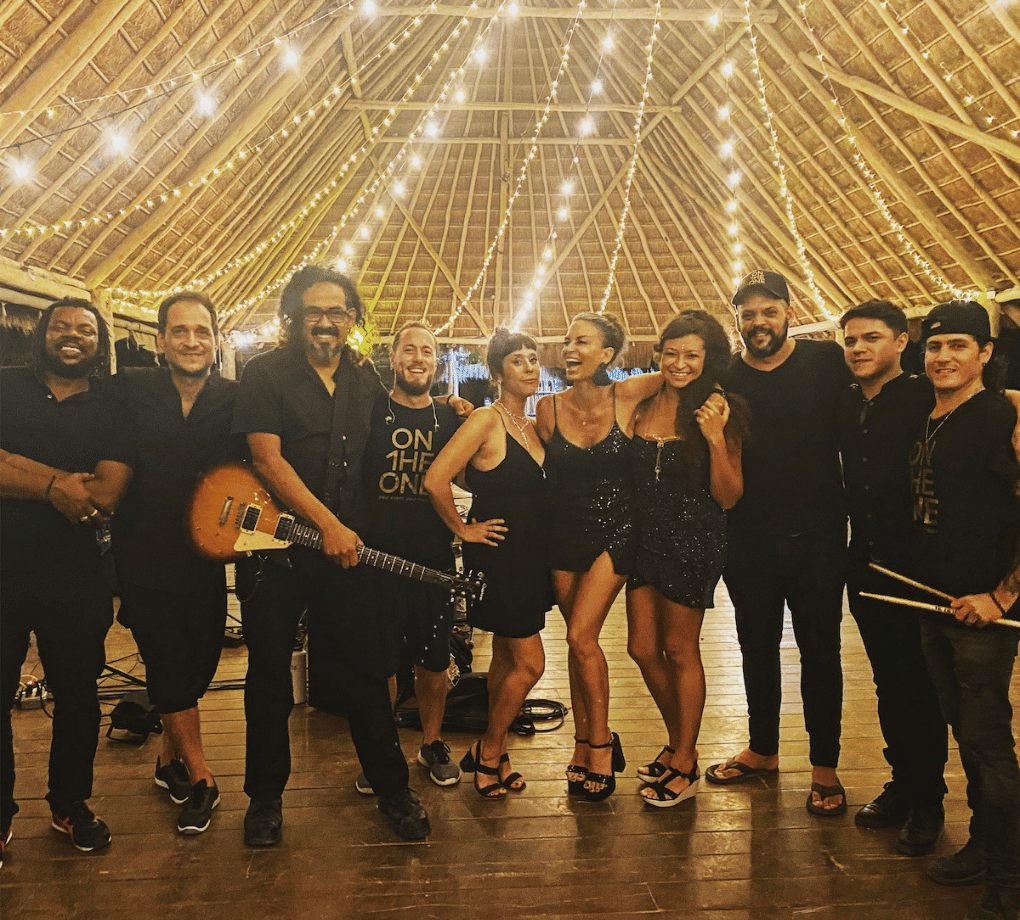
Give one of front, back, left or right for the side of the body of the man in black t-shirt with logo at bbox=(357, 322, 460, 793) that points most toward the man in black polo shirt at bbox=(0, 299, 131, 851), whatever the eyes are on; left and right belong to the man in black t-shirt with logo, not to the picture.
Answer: right

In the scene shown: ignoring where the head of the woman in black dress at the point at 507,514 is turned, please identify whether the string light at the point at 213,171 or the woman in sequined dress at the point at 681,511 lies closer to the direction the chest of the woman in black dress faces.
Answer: the woman in sequined dress

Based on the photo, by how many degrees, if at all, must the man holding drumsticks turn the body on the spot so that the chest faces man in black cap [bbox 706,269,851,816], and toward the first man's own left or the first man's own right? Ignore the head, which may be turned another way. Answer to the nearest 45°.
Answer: approximately 90° to the first man's own right

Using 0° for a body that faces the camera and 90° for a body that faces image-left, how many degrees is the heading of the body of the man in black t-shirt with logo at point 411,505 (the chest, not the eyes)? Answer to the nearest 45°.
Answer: approximately 0°

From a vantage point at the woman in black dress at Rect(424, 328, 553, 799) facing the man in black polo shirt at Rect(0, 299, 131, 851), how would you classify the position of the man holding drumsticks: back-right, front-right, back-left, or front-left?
back-left

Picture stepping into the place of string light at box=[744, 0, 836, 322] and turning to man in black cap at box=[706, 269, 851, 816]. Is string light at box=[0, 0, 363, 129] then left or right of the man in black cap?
right

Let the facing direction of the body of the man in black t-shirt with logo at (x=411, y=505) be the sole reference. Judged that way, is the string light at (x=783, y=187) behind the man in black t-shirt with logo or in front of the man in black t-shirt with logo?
behind
